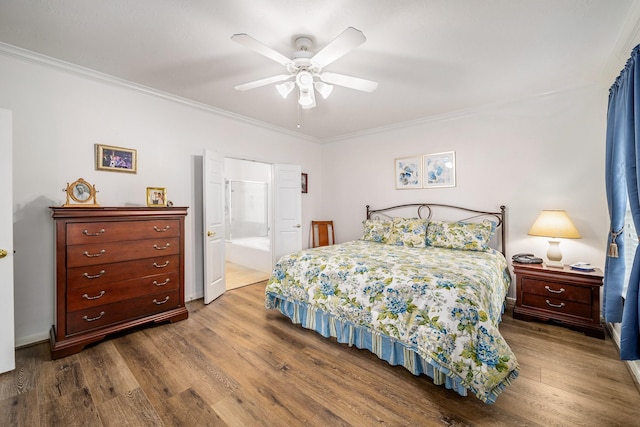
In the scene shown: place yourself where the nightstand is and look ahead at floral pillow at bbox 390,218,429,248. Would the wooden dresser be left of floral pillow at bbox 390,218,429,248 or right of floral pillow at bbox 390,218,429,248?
left

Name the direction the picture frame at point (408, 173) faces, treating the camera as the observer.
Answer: facing the viewer and to the left of the viewer

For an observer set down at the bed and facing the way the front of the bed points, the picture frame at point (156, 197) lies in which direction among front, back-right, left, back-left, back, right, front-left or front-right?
front-right

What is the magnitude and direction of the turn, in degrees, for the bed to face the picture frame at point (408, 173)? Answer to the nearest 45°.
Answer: approximately 135° to its right

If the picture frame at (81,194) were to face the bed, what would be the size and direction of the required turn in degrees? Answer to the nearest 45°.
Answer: approximately 45° to its left

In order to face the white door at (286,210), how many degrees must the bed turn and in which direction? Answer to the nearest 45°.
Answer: approximately 90° to its right

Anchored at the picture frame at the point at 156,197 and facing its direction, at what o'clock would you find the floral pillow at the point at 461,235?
The floral pillow is roughly at 10 o'clock from the picture frame.
